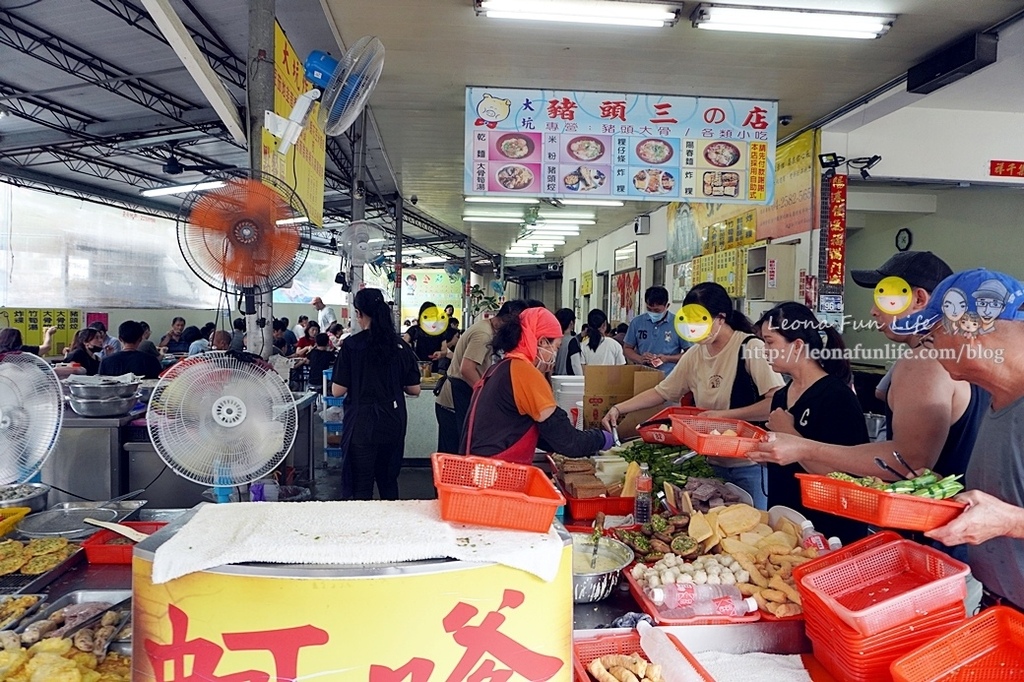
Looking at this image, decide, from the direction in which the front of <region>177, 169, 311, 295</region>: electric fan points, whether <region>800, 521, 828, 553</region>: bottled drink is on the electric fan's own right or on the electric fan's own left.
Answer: on the electric fan's own left

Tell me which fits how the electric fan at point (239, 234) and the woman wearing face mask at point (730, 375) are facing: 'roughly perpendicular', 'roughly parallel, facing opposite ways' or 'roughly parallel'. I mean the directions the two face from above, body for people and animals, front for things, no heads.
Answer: roughly perpendicular

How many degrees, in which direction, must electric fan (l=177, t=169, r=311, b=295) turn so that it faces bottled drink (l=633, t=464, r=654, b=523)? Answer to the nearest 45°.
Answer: approximately 90° to its left

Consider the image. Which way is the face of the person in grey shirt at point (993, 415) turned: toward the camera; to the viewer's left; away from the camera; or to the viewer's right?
to the viewer's left

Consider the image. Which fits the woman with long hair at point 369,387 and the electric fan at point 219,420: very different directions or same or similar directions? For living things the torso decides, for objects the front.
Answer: very different directions

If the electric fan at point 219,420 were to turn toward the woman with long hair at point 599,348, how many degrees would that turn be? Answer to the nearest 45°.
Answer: approximately 135° to its left

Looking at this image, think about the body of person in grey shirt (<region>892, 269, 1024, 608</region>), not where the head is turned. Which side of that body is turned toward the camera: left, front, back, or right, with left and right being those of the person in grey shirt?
left

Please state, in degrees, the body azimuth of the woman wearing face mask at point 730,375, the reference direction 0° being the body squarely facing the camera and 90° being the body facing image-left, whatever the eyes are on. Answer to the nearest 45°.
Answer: approximately 45°

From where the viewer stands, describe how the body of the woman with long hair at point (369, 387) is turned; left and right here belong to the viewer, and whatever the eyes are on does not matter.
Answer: facing away from the viewer

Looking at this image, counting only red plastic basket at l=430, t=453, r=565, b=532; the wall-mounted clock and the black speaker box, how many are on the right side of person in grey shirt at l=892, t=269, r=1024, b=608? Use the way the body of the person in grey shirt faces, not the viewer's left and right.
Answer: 2

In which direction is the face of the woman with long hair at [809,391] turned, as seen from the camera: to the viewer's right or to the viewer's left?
to the viewer's left

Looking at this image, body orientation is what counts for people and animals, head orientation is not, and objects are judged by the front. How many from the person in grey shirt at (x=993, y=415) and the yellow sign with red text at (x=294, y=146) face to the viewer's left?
1

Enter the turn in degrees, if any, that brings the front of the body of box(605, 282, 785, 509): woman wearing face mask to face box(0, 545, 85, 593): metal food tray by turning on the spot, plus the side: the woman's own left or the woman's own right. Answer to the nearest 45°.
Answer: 0° — they already face it
